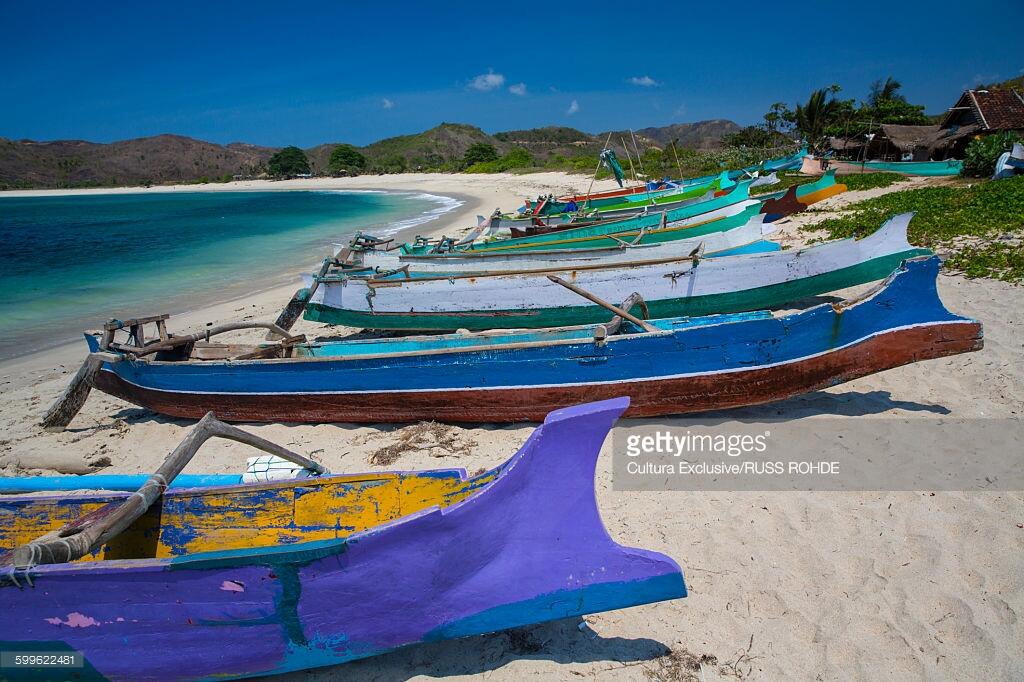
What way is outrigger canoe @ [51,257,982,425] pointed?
to the viewer's right

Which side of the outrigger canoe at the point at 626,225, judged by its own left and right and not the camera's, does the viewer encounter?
right

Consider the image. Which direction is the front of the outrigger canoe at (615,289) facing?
to the viewer's right

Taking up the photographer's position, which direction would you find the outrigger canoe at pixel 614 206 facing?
facing to the right of the viewer

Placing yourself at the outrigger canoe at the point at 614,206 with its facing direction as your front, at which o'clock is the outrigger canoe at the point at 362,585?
the outrigger canoe at the point at 362,585 is roughly at 3 o'clock from the outrigger canoe at the point at 614,206.

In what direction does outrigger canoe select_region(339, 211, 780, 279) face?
to the viewer's right

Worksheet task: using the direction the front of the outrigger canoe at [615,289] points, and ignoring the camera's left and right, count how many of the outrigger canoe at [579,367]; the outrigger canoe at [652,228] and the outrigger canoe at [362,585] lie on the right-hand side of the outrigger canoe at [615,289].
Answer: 2

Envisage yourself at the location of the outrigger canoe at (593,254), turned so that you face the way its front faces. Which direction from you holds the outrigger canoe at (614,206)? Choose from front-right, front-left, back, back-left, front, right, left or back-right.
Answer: left

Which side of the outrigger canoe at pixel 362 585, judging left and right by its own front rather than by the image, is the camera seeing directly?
right

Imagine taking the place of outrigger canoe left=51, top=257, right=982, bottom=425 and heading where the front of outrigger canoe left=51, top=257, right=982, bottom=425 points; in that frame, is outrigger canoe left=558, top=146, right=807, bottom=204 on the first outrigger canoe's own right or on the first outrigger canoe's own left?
on the first outrigger canoe's own left

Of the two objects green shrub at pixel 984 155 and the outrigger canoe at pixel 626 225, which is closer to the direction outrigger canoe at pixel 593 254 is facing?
the green shrub
